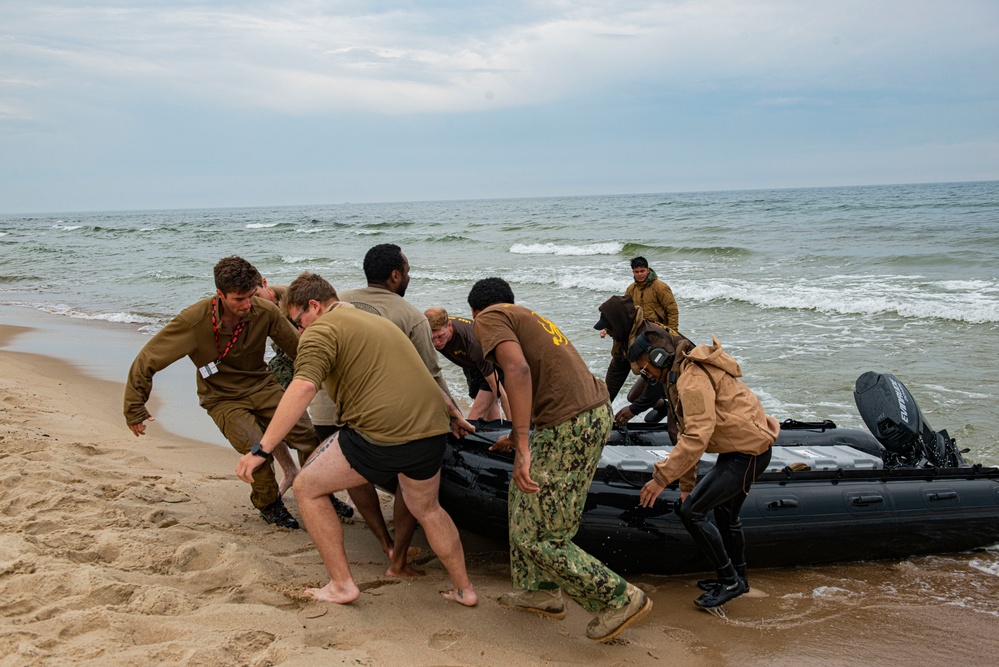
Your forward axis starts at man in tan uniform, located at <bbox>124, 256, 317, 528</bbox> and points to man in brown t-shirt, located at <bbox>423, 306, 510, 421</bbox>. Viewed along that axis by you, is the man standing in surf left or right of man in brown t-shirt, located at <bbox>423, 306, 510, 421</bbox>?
left

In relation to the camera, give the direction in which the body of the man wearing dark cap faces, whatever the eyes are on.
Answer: to the viewer's left

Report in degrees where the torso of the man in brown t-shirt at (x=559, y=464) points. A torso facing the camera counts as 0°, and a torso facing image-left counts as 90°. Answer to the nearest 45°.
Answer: approximately 135°

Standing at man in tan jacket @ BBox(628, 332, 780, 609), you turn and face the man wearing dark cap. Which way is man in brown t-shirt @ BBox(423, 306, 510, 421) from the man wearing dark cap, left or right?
left

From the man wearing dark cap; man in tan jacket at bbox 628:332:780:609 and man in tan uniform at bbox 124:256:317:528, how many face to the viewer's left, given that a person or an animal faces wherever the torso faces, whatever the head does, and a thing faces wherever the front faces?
2

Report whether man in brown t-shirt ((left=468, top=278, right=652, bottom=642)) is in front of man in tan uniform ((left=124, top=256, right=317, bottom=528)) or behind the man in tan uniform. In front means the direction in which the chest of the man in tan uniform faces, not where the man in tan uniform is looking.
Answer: in front

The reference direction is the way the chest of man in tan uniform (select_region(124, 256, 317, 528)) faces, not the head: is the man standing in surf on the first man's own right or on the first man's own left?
on the first man's own left

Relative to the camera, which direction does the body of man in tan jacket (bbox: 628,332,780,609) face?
to the viewer's left

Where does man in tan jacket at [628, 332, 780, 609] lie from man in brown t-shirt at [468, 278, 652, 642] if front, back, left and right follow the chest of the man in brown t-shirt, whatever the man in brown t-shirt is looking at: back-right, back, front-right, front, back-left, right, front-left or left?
right
